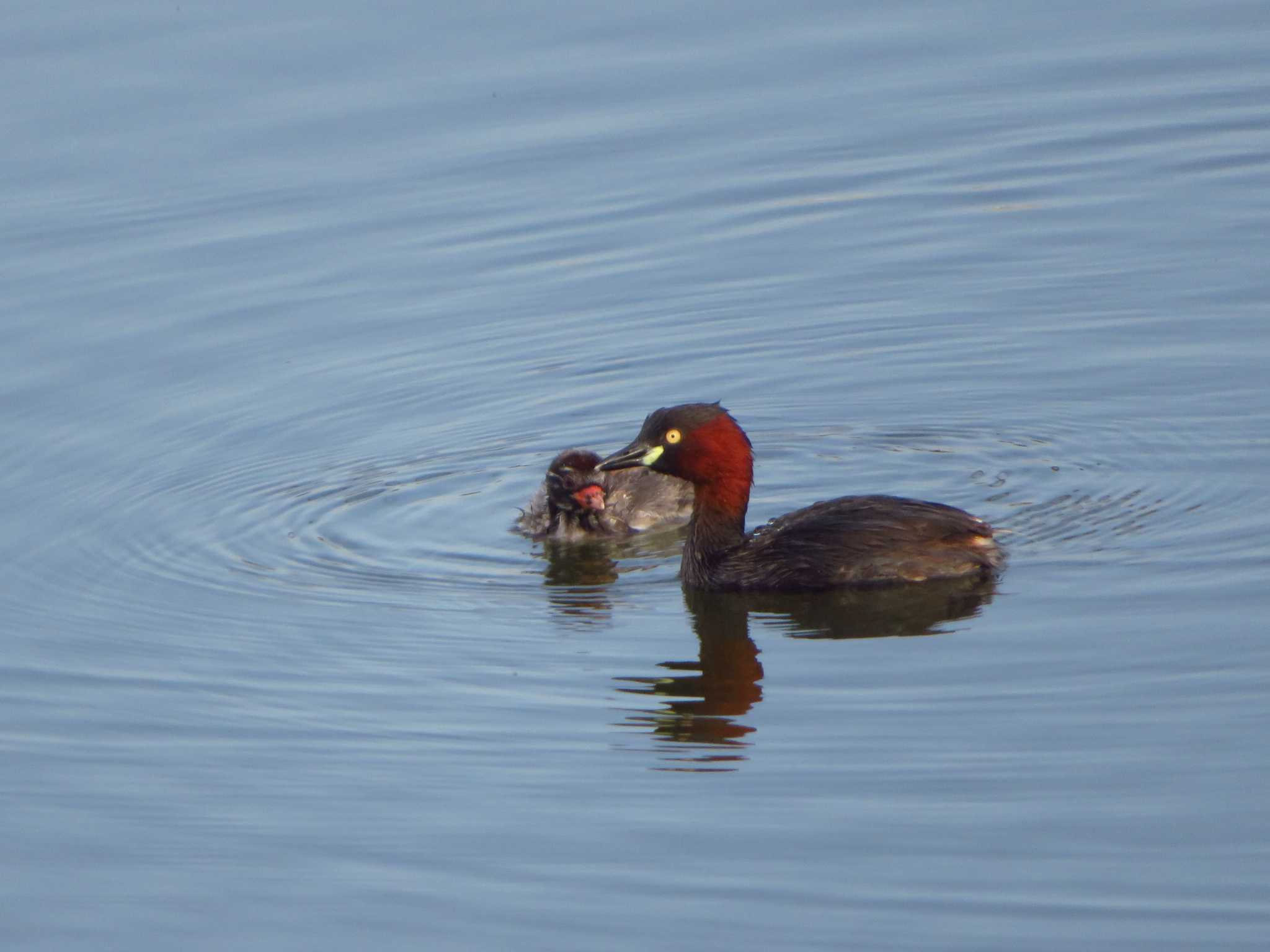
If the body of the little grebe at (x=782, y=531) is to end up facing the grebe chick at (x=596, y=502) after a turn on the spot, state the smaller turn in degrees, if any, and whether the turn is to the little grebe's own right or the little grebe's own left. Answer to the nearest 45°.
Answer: approximately 45° to the little grebe's own right

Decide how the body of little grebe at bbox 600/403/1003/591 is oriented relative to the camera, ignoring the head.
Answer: to the viewer's left
